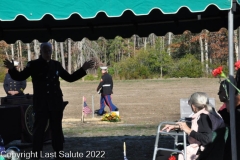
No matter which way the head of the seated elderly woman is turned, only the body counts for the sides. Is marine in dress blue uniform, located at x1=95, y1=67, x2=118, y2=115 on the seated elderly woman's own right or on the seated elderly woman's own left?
on the seated elderly woman's own right

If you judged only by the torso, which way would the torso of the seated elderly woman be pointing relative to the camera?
to the viewer's left

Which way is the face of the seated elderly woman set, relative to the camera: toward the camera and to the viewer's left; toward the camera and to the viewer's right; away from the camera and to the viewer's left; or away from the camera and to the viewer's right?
away from the camera and to the viewer's left
